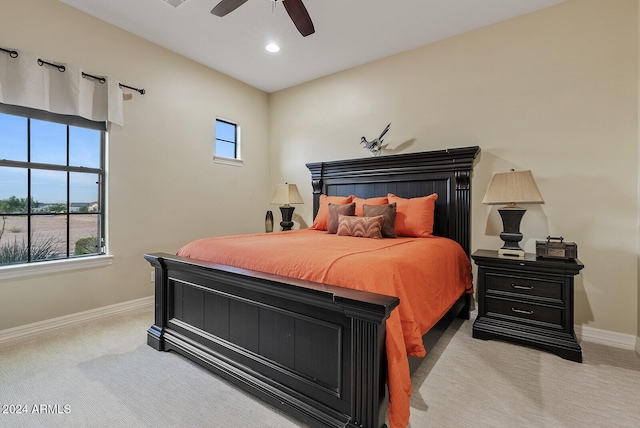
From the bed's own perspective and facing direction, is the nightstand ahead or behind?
behind

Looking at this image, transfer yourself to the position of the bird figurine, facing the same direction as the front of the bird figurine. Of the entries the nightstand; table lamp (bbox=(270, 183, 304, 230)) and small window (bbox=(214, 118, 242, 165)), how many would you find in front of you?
2

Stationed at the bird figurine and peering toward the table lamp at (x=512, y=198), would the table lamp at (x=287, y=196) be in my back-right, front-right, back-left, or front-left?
back-right

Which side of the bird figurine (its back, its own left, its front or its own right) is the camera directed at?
left

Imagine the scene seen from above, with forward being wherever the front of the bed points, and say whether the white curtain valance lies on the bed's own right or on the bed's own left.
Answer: on the bed's own right

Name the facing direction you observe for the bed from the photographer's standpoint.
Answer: facing the viewer and to the left of the viewer

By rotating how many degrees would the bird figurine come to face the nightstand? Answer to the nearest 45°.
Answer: approximately 135° to its left

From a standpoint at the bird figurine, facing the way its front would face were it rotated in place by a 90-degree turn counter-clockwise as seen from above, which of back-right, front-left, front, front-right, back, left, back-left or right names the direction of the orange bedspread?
front
